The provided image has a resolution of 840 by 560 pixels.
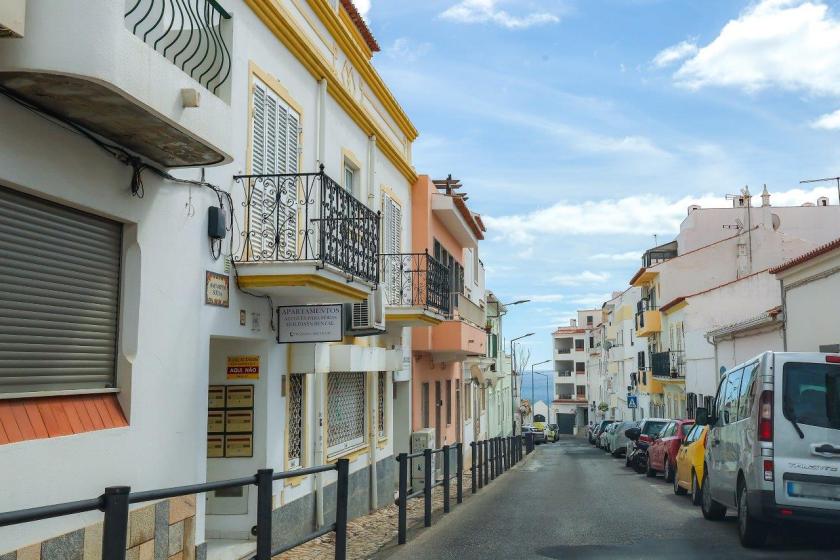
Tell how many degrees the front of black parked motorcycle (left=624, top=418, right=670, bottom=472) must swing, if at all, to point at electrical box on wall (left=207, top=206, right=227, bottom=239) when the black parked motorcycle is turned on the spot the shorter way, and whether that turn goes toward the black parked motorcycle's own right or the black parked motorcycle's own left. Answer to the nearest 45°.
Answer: approximately 180°

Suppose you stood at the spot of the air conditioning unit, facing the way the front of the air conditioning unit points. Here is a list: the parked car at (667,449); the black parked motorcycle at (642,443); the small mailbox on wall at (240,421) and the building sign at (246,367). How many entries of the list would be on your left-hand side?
2

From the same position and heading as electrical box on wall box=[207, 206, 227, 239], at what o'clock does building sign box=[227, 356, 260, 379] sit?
The building sign is roughly at 8 o'clock from the electrical box on wall.

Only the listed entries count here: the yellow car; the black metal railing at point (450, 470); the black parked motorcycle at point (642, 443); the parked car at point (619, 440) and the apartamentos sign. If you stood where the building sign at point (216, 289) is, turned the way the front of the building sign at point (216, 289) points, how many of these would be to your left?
5

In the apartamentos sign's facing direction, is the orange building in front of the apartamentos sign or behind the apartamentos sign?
behind

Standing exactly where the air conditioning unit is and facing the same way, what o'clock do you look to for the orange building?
The orange building is roughly at 8 o'clock from the air conditioning unit.

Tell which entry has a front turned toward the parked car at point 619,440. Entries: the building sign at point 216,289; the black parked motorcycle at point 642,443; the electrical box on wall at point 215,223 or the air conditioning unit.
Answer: the black parked motorcycle at point 642,443

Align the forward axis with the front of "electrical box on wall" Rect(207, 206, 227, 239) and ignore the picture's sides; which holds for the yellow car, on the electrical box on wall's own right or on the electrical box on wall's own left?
on the electrical box on wall's own left

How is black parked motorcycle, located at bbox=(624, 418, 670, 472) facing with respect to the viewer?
away from the camera

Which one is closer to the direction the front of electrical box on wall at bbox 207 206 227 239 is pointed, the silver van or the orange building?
the silver van

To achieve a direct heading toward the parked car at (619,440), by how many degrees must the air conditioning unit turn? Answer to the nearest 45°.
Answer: approximately 90° to its left

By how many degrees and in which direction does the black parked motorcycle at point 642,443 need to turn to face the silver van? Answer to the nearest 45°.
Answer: approximately 180°
